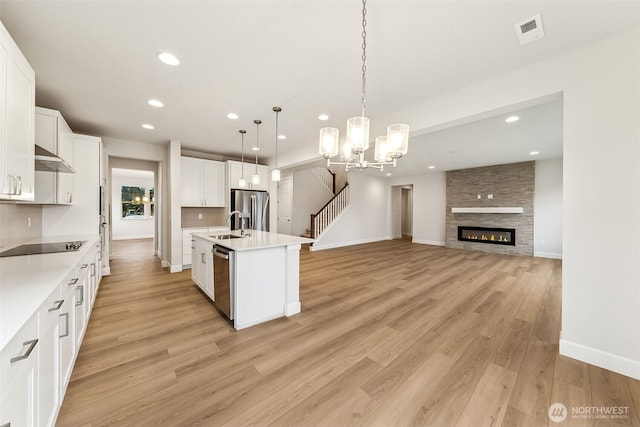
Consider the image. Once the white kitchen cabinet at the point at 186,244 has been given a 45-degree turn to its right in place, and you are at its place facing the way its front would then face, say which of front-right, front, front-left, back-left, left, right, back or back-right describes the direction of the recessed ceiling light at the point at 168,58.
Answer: front-left

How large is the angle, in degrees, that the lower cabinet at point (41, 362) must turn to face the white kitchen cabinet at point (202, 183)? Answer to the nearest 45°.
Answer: approximately 45° to its left

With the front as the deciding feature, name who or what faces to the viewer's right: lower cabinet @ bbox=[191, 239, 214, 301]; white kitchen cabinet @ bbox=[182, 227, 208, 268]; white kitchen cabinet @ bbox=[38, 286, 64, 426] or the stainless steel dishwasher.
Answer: white kitchen cabinet @ bbox=[38, 286, 64, 426]

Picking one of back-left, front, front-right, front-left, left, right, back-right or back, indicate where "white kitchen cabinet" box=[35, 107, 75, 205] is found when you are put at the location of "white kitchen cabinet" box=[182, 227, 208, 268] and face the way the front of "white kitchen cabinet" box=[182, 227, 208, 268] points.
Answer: front-right

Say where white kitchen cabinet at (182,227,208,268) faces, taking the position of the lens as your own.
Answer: facing the viewer

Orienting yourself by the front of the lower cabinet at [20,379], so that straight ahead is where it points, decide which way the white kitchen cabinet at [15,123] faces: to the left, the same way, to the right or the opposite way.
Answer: the same way

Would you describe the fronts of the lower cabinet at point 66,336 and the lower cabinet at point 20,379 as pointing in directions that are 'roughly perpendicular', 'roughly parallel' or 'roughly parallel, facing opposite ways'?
roughly parallel

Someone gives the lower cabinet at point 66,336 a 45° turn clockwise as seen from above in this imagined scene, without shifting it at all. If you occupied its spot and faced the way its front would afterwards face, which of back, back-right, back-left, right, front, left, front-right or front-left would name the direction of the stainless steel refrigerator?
left

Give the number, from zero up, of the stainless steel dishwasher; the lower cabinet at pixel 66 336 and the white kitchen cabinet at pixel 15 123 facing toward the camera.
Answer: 0

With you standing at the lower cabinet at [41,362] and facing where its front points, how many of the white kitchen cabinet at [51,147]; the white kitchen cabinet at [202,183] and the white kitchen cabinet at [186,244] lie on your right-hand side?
0

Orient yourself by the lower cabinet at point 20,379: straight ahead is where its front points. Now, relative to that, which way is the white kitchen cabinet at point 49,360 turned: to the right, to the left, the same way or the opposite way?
the same way

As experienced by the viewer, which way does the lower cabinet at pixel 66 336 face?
facing to the right of the viewer

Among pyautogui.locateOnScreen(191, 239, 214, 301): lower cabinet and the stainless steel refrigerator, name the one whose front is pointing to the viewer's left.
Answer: the lower cabinet

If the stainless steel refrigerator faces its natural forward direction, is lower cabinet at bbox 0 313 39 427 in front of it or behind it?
in front

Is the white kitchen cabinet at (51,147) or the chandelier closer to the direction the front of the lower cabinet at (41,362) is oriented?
the chandelier

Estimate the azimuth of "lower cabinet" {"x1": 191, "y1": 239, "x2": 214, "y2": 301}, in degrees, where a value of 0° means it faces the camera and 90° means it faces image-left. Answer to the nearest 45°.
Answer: approximately 90°

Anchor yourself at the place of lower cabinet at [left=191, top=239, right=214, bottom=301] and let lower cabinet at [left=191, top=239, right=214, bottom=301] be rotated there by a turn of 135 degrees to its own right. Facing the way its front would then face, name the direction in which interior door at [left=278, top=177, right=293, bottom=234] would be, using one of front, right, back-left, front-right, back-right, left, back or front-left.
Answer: front

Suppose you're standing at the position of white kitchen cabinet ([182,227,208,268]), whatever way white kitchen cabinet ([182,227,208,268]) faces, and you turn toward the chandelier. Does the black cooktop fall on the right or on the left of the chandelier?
right
